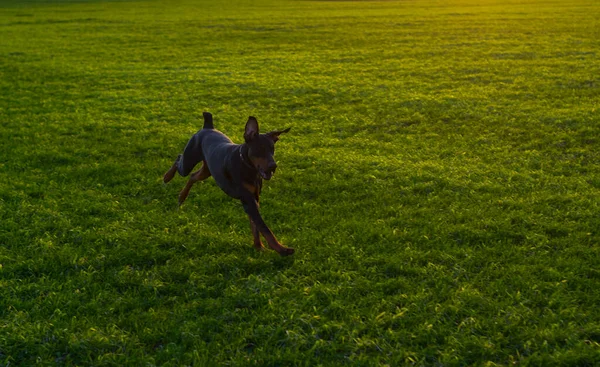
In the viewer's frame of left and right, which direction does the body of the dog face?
facing the viewer and to the right of the viewer
